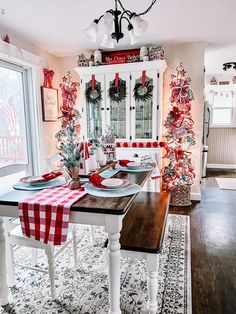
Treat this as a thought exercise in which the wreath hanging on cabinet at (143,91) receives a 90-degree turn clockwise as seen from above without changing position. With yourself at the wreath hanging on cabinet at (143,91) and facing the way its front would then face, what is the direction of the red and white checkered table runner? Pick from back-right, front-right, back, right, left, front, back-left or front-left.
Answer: left

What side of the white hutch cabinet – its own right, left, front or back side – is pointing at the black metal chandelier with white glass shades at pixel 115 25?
front

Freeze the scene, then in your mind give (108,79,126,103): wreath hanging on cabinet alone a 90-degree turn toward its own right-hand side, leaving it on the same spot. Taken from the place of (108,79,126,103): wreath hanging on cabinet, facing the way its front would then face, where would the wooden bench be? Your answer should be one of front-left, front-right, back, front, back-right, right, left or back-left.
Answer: left

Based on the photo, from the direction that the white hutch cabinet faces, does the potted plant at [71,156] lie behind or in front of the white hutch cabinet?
in front

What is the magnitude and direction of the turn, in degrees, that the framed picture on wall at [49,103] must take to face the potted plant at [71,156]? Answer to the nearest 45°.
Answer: approximately 45° to its right

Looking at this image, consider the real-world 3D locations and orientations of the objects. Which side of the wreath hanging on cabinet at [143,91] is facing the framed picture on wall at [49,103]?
right

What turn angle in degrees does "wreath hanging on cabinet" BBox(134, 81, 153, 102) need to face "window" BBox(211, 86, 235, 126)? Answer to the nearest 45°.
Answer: approximately 135° to its left

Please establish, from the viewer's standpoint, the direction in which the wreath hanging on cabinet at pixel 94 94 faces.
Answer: facing the viewer

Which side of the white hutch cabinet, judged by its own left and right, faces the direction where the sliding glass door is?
right

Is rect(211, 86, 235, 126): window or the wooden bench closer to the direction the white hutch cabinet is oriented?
the wooden bench

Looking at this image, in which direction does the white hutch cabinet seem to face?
toward the camera

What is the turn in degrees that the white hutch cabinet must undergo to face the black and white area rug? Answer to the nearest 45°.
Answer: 0° — it already faces it

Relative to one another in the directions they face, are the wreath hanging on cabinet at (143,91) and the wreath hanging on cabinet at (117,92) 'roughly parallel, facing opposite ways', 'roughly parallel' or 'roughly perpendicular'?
roughly parallel

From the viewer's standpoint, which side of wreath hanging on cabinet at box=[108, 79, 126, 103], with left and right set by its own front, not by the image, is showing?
front

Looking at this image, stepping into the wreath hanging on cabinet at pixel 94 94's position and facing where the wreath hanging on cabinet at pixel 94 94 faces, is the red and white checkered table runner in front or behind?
in front

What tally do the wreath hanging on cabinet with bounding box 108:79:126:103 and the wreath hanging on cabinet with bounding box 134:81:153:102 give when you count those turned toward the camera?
2
